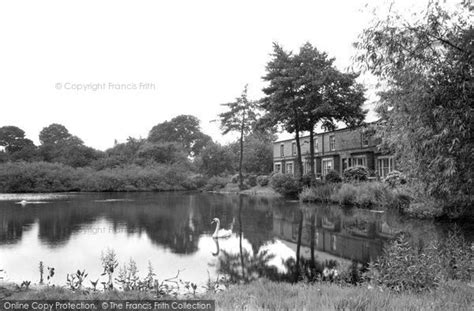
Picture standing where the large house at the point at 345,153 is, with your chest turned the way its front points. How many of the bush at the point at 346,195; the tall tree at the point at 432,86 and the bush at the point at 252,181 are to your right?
1

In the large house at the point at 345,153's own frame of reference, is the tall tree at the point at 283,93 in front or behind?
in front

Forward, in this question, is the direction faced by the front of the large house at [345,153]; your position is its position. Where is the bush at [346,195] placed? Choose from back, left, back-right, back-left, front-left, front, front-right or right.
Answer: front-left

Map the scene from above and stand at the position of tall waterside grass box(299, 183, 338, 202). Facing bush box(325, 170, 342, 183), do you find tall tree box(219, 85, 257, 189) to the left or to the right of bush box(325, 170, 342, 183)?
left

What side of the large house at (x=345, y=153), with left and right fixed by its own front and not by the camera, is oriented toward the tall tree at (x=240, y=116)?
right

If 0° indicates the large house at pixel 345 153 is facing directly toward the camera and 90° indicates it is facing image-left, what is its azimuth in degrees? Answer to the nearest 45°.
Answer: approximately 45°

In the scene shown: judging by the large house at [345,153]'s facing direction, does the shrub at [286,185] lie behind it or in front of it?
in front

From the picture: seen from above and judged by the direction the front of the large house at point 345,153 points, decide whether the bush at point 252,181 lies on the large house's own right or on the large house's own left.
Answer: on the large house's own right
